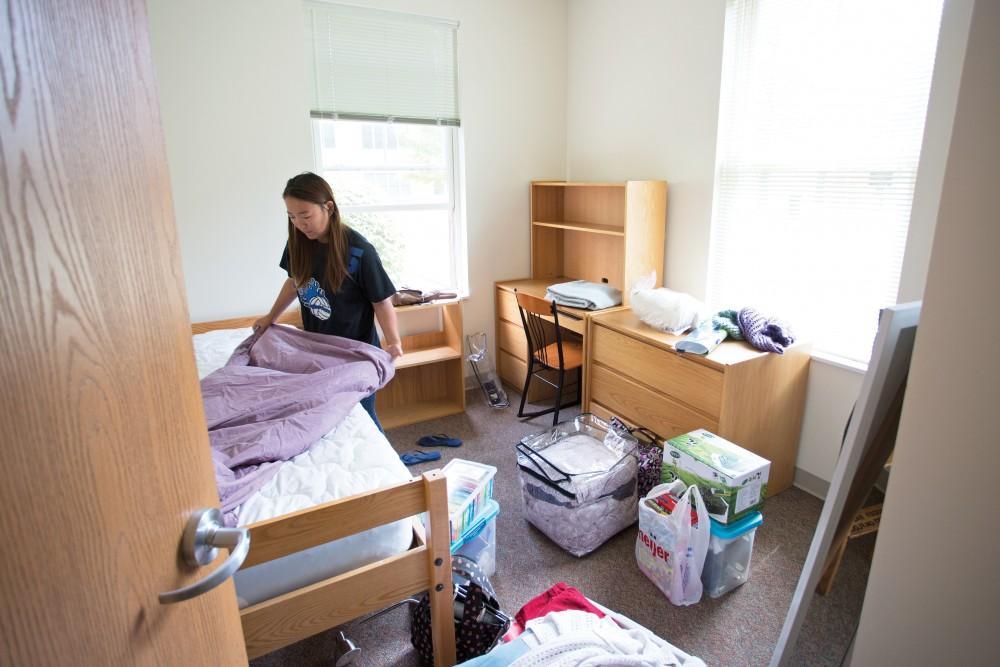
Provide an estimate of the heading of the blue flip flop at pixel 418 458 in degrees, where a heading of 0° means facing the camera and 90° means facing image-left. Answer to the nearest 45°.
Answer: approximately 90°

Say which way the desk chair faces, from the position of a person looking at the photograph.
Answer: facing away from the viewer and to the right of the viewer

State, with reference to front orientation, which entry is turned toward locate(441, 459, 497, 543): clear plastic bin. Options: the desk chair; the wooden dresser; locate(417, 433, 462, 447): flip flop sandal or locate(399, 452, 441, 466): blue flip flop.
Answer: the wooden dresser

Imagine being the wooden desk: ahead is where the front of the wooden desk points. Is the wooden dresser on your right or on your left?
on your left

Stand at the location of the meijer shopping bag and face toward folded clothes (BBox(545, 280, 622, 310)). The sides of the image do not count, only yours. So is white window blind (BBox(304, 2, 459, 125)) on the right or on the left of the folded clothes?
left

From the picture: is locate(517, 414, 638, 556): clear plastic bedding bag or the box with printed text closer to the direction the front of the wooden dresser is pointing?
the clear plastic bedding bag

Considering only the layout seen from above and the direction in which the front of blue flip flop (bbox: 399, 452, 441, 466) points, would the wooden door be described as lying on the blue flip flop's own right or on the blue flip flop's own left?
on the blue flip flop's own left

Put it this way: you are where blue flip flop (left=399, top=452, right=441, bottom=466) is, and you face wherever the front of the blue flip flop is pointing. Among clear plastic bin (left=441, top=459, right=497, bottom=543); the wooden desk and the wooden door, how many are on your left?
2

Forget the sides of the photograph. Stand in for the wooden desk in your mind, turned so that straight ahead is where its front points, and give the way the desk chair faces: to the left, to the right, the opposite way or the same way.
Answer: the opposite way

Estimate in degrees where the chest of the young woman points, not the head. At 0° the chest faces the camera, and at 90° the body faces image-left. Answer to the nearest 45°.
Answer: approximately 45°

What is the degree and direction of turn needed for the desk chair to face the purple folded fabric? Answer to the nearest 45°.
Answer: approximately 90° to its right

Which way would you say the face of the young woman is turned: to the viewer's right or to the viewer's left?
to the viewer's left
